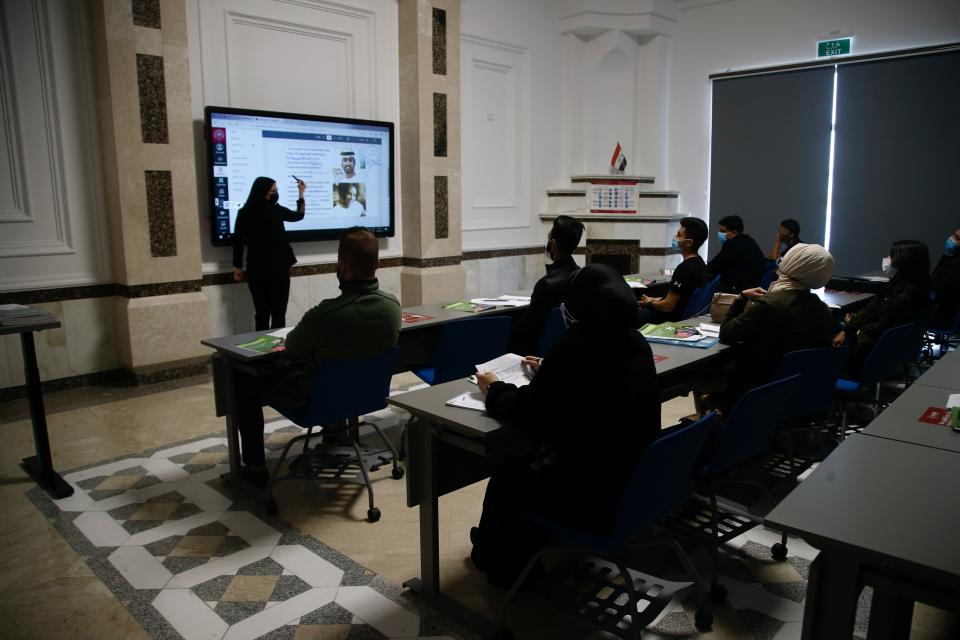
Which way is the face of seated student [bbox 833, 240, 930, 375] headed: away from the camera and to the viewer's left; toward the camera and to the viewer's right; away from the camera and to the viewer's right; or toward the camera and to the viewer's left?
away from the camera and to the viewer's left

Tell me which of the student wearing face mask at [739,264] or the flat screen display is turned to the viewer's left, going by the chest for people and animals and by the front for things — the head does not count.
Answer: the student wearing face mask

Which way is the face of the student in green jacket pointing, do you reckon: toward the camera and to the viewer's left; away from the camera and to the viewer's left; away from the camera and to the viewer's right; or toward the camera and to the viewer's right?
away from the camera and to the viewer's left

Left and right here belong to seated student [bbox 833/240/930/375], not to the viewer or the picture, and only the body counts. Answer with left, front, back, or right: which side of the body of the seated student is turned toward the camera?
left

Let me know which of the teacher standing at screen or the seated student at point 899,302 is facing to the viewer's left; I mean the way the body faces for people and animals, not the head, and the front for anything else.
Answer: the seated student

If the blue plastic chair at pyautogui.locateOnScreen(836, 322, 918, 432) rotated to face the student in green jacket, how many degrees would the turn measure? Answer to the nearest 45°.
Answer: approximately 90° to its left

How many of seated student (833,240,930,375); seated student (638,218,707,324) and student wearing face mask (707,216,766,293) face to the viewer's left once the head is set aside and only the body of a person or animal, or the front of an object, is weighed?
3

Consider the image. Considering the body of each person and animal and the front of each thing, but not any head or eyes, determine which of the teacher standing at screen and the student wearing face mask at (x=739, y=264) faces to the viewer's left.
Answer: the student wearing face mask

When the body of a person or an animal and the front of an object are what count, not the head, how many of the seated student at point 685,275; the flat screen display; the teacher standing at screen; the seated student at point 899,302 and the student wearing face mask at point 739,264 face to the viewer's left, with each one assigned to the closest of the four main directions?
3

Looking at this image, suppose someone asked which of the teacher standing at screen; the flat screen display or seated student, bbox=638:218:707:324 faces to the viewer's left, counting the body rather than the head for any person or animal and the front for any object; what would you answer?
the seated student

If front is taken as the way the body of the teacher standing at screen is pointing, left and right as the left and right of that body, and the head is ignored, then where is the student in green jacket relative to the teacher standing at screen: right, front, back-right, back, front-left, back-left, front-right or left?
front-right

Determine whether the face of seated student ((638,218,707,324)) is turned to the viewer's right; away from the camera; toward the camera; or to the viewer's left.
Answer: to the viewer's left

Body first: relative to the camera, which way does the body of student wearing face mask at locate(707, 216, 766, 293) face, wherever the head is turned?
to the viewer's left

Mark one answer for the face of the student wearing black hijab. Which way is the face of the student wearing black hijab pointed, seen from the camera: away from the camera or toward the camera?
away from the camera

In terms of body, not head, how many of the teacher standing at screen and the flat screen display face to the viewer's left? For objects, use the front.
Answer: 0
